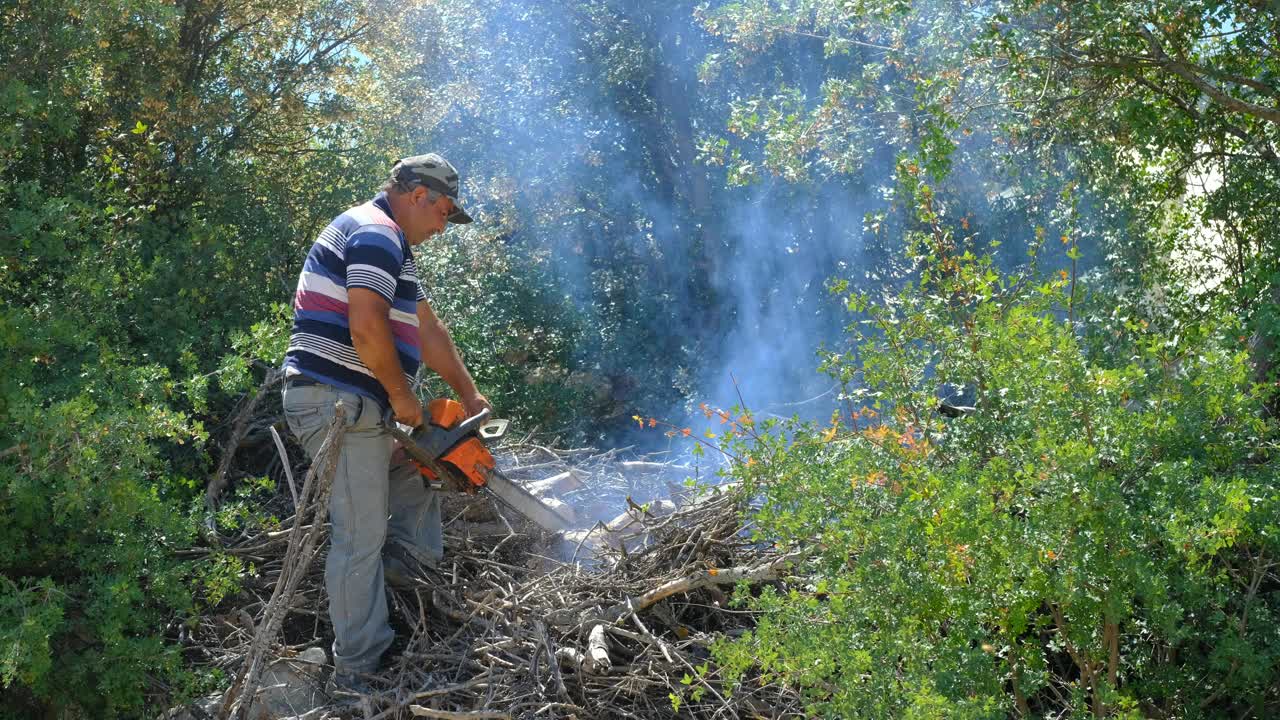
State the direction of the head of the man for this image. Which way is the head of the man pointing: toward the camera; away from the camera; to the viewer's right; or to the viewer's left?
to the viewer's right

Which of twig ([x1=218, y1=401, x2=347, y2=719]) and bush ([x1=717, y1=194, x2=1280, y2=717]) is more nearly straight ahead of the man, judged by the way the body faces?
the bush

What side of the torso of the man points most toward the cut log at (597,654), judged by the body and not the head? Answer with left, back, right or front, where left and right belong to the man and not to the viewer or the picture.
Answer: front

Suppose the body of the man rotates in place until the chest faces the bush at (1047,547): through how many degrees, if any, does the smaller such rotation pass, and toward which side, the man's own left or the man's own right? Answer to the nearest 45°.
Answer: approximately 45° to the man's own right

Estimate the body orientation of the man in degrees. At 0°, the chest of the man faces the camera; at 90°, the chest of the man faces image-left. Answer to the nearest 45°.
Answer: approximately 270°

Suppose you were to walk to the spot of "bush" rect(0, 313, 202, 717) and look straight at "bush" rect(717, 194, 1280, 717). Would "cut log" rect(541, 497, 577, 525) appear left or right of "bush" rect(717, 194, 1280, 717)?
left
